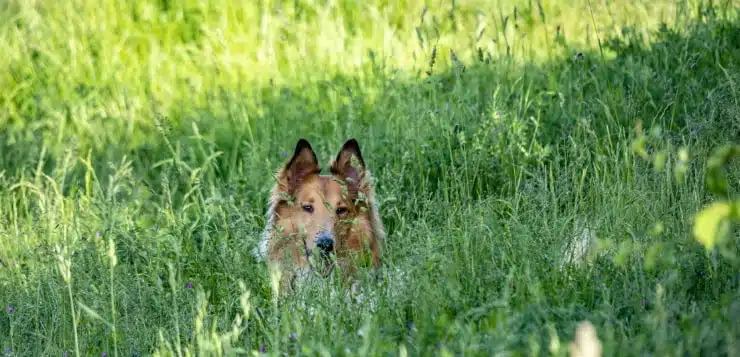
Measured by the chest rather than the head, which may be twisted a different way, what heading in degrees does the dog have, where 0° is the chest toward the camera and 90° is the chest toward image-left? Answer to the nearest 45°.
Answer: approximately 0°
